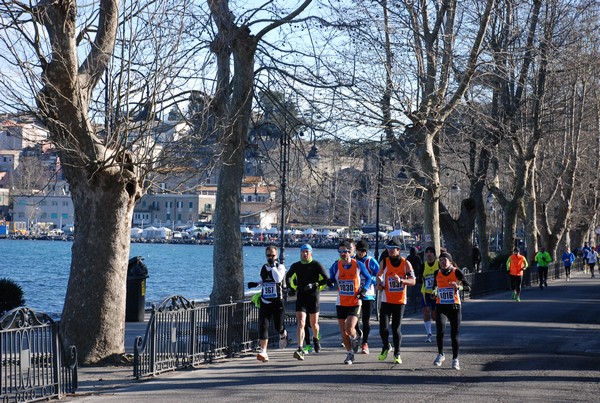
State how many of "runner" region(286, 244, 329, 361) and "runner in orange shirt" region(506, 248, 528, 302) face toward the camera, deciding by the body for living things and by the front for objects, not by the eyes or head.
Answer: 2

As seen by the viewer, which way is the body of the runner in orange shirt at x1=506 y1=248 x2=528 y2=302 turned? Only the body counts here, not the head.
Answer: toward the camera

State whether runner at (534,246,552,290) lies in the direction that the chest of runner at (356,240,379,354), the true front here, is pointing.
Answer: no

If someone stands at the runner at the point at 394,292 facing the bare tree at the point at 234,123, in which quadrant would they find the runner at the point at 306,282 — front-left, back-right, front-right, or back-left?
front-left

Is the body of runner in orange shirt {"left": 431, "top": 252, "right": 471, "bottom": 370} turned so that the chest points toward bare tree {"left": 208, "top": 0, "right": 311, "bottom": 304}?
no

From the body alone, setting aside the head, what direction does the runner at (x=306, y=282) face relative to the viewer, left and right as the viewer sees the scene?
facing the viewer

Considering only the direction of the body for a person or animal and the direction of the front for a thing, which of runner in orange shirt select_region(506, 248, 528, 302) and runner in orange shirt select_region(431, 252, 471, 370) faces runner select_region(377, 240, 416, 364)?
runner in orange shirt select_region(506, 248, 528, 302)

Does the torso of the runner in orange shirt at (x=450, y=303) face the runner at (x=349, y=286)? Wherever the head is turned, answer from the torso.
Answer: no

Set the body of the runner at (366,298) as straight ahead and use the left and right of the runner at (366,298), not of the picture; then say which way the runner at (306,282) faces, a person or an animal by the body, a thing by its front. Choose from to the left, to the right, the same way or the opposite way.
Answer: the same way

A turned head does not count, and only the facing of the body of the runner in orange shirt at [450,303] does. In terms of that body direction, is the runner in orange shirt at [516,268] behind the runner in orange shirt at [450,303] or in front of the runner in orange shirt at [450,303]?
behind

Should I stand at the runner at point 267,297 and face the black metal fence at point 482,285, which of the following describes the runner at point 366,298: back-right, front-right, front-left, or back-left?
front-right

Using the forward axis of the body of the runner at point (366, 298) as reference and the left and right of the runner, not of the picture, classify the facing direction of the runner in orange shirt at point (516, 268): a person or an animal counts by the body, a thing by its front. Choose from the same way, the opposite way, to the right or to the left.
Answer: the same way

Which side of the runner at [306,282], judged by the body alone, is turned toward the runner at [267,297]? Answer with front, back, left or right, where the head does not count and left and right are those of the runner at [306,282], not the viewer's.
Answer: right
